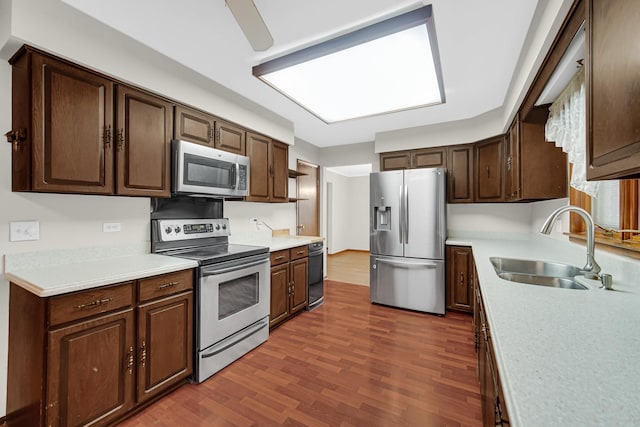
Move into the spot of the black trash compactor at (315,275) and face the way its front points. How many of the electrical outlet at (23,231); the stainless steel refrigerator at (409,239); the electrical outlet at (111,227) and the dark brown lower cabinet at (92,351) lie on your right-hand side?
3

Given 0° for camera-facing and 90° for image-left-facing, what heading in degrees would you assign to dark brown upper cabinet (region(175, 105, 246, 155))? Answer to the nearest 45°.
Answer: approximately 315°

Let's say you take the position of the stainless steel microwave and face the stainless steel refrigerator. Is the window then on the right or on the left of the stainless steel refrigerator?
right

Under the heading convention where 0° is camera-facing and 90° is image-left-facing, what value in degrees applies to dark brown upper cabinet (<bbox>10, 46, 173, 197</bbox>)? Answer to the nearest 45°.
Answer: approximately 315°

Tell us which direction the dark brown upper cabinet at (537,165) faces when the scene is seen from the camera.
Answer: facing to the left of the viewer

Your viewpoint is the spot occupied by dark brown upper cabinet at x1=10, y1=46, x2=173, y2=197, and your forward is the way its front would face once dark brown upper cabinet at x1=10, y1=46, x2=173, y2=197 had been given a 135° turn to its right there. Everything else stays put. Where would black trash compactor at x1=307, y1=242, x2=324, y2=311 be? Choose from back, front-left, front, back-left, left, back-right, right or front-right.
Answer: back

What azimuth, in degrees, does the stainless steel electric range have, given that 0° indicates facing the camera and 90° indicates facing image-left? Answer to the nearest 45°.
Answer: approximately 315°

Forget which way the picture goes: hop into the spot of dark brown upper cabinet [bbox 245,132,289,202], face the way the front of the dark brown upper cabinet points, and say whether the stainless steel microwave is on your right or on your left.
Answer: on your right
